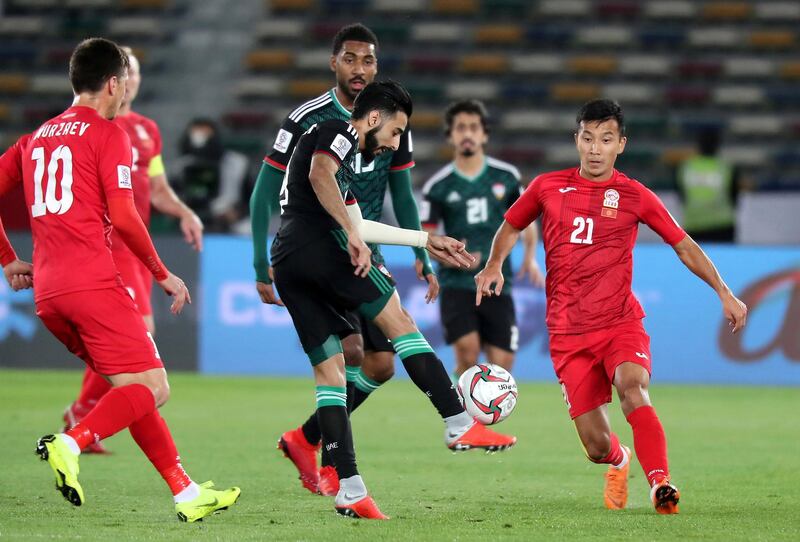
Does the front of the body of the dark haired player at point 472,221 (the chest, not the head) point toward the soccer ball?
yes

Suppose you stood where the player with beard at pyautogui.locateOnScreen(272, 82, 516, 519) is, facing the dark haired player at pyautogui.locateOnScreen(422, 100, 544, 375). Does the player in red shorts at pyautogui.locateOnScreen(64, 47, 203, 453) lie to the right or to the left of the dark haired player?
left

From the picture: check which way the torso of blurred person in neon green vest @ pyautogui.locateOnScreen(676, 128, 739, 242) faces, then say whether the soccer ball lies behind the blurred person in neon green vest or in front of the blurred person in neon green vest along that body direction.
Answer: behind

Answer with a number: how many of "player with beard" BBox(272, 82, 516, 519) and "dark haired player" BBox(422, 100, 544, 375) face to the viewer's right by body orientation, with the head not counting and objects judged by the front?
1

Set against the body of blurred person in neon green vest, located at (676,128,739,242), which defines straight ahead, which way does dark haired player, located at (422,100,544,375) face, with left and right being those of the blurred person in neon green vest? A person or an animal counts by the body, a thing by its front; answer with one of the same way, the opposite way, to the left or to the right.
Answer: the opposite way

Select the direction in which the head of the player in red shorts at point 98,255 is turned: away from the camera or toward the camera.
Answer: away from the camera

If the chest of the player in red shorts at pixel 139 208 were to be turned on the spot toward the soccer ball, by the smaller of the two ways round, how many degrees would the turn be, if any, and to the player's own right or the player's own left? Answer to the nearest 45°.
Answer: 0° — they already face it

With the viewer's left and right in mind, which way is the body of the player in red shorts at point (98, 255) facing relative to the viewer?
facing away from the viewer and to the right of the viewer

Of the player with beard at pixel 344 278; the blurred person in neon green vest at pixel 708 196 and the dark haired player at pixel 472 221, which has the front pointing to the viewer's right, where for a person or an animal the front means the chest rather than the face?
the player with beard

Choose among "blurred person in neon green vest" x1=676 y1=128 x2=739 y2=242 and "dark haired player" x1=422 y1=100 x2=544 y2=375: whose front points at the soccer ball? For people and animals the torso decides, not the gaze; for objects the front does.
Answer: the dark haired player

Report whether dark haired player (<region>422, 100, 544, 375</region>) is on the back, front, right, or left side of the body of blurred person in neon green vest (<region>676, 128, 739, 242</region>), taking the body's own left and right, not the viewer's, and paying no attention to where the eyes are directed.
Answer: back

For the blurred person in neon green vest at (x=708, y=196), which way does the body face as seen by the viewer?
away from the camera

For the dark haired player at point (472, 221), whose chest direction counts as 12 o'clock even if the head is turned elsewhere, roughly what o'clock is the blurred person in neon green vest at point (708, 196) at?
The blurred person in neon green vest is roughly at 7 o'clock from the dark haired player.
